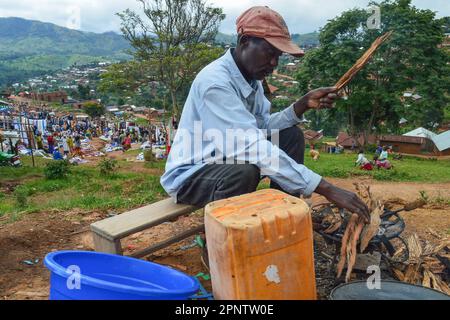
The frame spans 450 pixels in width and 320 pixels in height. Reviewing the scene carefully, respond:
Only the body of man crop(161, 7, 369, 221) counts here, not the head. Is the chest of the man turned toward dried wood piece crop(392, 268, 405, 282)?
yes

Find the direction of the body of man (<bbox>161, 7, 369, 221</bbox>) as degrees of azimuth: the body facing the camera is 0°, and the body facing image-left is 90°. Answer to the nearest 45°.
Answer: approximately 270°

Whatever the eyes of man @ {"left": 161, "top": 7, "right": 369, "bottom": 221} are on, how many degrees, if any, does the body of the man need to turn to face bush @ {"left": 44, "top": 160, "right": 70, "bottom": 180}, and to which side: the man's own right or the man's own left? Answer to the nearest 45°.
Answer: approximately 135° to the man's own left

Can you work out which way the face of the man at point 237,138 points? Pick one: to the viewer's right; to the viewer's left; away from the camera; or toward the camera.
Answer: to the viewer's right

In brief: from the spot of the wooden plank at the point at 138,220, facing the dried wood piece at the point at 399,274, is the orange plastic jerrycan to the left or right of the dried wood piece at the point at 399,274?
right

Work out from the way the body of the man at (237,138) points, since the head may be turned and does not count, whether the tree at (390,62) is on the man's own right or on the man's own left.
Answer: on the man's own left

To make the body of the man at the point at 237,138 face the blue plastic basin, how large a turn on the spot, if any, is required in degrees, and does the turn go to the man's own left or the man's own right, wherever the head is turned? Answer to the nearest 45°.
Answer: approximately 135° to the man's own right

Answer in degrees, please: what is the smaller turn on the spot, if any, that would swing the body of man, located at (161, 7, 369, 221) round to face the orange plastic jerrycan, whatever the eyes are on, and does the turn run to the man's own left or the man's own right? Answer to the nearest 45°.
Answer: approximately 90° to the man's own right

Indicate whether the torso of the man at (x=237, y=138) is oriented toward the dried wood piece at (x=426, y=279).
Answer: yes
